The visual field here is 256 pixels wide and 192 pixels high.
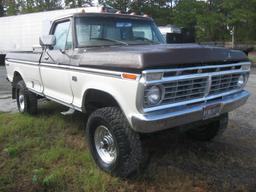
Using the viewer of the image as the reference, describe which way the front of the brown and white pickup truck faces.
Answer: facing the viewer and to the right of the viewer
